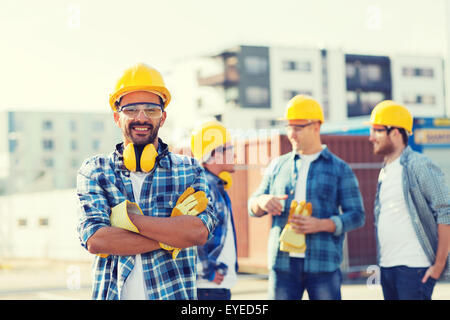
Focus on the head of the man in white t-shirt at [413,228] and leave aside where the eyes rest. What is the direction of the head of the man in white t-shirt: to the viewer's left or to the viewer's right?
to the viewer's left

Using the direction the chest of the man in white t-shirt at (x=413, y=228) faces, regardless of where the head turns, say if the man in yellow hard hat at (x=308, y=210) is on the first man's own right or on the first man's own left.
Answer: on the first man's own right

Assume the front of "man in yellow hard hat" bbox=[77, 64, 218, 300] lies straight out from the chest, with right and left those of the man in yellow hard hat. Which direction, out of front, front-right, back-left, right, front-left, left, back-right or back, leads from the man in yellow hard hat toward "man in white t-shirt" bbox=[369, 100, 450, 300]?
back-left

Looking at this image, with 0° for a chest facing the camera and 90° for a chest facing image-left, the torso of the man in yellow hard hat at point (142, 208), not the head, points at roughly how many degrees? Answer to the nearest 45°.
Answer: approximately 0°

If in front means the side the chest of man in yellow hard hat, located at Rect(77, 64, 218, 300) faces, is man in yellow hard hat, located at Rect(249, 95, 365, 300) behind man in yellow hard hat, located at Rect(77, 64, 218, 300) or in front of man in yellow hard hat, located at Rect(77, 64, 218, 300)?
behind

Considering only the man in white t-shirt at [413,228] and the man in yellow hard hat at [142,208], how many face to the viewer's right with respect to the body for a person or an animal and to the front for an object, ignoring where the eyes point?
0

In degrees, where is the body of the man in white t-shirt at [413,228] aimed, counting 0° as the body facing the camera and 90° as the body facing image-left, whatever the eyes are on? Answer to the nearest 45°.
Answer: approximately 45°

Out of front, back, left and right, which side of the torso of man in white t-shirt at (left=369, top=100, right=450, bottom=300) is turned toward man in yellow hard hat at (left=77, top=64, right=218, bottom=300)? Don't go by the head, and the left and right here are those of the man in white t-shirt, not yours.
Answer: front

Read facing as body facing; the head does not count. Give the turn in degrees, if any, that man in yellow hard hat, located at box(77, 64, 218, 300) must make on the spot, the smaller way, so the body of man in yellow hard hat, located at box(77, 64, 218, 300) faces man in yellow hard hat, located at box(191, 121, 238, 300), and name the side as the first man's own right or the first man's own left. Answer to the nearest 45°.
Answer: approximately 180°

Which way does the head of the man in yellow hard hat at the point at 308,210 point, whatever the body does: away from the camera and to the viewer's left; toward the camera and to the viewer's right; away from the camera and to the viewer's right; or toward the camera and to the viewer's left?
toward the camera and to the viewer's left
